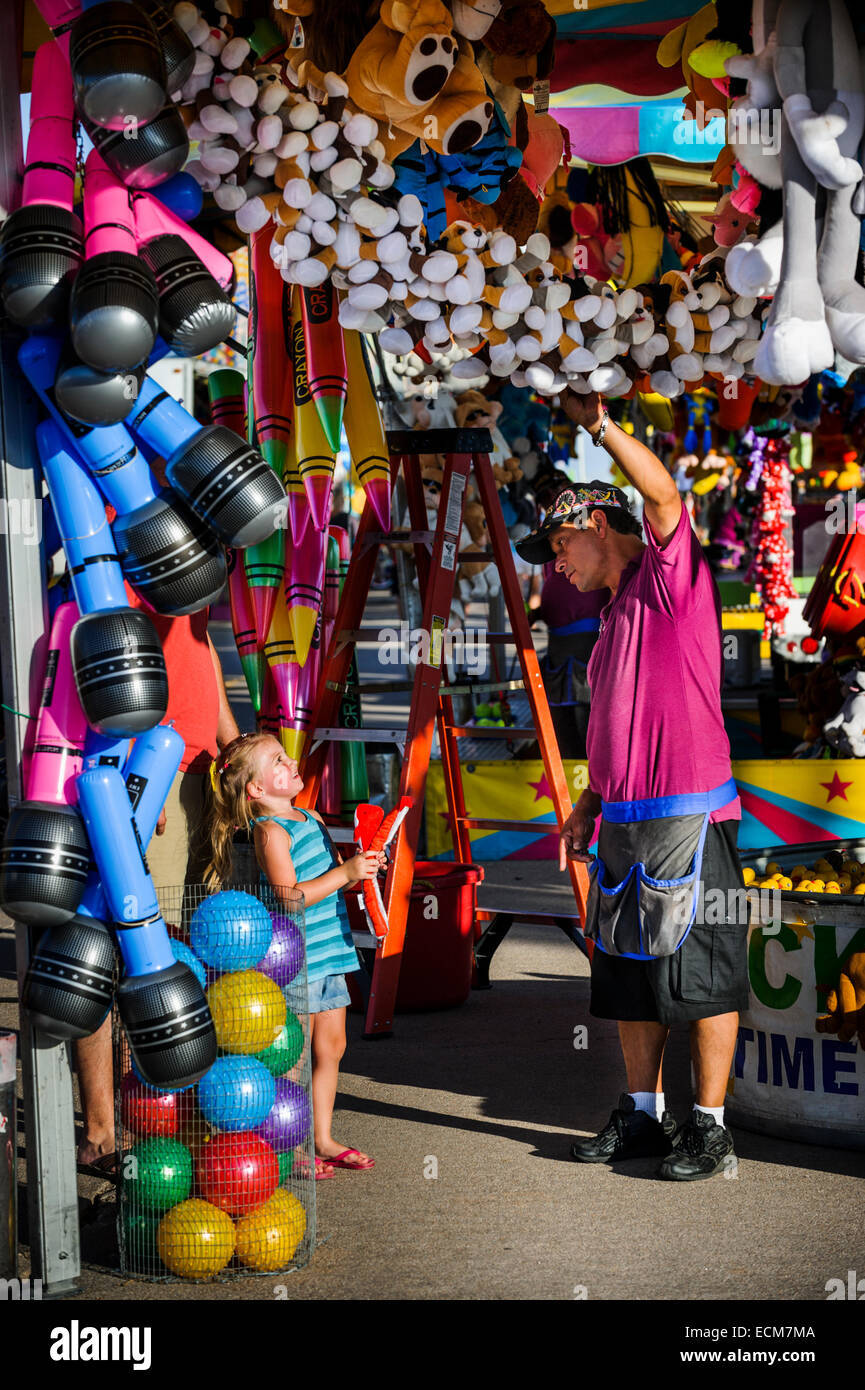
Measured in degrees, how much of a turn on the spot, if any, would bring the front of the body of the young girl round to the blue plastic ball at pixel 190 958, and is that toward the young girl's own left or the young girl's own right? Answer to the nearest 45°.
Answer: approximately 135° to the young girl's own right

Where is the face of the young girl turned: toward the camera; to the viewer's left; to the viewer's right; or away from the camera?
to the viewer's right

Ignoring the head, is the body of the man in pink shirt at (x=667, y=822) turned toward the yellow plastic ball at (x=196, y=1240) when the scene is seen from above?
yes

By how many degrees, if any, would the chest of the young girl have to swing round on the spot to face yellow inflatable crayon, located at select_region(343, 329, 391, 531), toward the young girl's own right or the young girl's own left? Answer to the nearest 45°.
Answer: approximately 90° to the young girl's own left

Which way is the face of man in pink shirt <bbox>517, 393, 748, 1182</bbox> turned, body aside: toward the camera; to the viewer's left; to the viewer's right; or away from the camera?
to the viewer's left

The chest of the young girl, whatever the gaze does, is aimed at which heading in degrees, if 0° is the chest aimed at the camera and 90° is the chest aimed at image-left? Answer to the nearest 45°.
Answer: approximately 270°

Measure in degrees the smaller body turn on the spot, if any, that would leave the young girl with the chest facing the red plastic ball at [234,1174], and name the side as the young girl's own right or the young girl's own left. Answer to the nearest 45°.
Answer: approximately 90° to the young girl's own right

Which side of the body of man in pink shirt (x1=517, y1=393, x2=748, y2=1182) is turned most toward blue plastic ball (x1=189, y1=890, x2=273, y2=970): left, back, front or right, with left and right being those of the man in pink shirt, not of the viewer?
front

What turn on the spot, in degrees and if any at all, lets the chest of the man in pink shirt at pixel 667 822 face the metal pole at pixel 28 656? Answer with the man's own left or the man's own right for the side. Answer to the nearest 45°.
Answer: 0° — they already face it

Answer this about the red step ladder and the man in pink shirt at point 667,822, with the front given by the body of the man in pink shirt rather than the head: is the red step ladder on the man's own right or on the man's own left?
on the man's own right

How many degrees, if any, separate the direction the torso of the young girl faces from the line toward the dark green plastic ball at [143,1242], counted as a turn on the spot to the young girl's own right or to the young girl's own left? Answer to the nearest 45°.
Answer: approximately 135° to the young girl's own right

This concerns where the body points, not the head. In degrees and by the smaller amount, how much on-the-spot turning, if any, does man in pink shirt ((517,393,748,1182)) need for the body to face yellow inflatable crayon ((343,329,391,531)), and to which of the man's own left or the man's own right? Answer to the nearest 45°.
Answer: approximately 90° to the man's own right

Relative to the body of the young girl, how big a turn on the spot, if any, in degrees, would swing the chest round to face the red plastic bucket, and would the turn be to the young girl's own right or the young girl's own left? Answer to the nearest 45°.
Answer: approximately 90° to the young girl's own left

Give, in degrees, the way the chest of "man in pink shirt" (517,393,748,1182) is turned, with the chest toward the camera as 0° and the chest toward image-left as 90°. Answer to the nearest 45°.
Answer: approximately 45°
